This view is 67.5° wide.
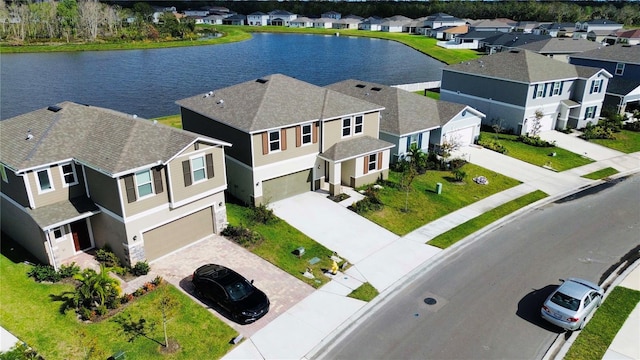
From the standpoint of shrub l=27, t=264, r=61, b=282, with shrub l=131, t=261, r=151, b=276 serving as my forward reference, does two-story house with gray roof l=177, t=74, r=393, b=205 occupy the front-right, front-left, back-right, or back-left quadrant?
front-left

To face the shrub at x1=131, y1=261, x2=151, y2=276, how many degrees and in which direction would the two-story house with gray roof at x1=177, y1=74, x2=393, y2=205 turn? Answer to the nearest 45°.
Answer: approximately 90° to its right

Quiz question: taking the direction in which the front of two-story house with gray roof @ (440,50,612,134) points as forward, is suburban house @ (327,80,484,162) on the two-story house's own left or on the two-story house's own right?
on the two-story house's own right

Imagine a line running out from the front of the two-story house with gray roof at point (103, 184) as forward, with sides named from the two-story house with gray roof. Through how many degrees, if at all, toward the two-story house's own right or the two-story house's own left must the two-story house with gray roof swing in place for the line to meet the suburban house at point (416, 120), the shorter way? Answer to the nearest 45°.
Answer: approximately 45° to the two-story house's own left

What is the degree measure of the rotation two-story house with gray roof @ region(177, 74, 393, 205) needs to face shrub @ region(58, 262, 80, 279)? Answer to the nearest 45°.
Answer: approximately 90° to its right

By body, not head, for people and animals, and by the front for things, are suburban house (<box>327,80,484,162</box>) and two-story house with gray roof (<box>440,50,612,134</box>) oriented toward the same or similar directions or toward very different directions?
same or similar directions

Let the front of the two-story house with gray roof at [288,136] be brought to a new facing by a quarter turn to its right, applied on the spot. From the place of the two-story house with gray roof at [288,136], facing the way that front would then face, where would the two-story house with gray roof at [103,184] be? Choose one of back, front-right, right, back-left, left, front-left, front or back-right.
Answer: front

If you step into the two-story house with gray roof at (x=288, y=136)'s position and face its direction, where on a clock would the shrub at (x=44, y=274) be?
The shrub is roughly at 3 o'clock from the two-story house with gray roof.

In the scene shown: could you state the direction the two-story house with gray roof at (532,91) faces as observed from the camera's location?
facing the viewer and to the right of the viewer

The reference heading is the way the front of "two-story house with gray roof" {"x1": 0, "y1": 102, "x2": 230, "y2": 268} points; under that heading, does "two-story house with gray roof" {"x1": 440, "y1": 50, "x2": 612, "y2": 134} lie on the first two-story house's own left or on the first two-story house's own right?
on the first two-story house's own left

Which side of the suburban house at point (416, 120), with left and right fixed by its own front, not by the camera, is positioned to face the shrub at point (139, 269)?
right

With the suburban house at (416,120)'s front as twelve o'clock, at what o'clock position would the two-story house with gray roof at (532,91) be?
The two-story house with gray roof is roughly at 9 o'clock from the suburban house.

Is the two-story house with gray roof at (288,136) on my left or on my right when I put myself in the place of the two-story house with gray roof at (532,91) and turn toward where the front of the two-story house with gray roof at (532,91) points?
on my right

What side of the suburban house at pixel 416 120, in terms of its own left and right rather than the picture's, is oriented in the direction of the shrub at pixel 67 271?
right
